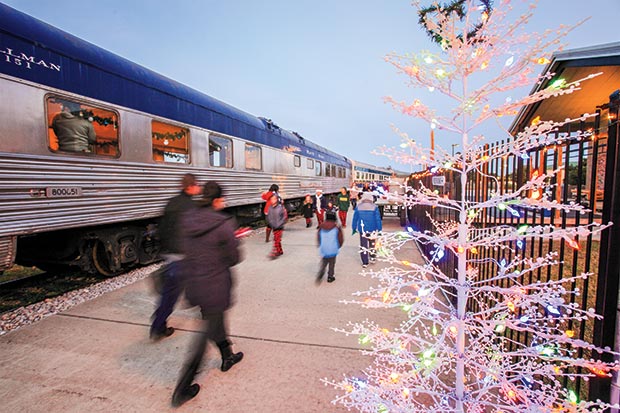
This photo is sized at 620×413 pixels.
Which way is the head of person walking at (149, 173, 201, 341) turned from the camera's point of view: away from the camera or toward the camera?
away from the camera

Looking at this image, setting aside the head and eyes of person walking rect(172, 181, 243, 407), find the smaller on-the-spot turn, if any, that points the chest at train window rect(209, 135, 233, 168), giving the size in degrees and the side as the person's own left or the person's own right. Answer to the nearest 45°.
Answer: approximately 45° to the person's own left

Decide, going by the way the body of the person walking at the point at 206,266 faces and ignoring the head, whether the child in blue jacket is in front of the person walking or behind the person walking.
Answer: in front

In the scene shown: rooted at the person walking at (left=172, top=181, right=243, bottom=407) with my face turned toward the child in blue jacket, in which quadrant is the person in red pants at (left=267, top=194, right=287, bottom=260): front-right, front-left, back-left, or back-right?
front-left

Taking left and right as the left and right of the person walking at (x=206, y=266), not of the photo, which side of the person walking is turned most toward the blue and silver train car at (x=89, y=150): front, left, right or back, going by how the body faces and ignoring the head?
left

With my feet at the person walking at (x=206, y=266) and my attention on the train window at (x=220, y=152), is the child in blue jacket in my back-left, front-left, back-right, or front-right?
front-right

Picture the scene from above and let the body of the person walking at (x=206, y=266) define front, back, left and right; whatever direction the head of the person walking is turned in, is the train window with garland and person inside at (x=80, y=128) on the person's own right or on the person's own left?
on the person's own left

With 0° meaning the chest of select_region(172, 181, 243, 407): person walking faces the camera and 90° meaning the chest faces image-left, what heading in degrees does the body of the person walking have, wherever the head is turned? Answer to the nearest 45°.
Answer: approximately 225°

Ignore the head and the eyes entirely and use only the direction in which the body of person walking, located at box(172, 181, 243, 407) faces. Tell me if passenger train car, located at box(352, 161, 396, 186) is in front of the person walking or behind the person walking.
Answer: in front
